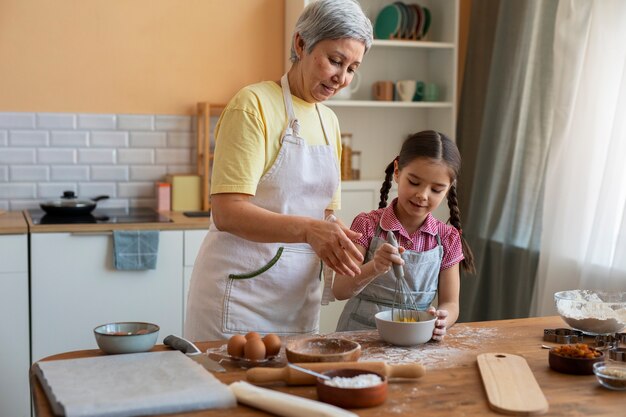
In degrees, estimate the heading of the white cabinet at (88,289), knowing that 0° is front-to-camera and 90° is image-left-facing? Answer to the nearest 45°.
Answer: approximately 0°

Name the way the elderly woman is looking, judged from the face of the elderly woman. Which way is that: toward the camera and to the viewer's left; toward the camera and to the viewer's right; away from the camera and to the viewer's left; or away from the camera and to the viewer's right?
toward the camera and to the viewer's right

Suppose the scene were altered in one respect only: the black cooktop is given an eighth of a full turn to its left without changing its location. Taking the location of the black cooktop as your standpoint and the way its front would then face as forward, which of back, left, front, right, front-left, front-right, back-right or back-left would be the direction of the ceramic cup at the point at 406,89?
front-left

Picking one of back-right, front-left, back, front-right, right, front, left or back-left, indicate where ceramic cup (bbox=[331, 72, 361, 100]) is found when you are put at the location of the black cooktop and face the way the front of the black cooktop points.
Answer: left

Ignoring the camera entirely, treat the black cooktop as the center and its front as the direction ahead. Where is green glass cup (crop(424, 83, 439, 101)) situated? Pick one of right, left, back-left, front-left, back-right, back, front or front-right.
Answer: left

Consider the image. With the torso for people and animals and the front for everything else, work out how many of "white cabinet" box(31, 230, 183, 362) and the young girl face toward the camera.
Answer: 2

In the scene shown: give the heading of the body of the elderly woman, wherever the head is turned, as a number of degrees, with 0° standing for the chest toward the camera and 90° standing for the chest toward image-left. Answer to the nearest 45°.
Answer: approximately 315°

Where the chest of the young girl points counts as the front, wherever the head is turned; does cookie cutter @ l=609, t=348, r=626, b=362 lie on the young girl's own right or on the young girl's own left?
on the young girl's own left

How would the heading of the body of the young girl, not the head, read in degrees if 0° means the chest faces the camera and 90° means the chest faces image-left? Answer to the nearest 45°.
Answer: approximately 0°

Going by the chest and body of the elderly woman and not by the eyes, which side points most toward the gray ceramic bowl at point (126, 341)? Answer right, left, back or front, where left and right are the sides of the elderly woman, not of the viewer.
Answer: right

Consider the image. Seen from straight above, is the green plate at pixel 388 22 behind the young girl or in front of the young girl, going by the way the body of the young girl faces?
behind

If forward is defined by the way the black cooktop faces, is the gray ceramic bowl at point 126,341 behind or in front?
in front
